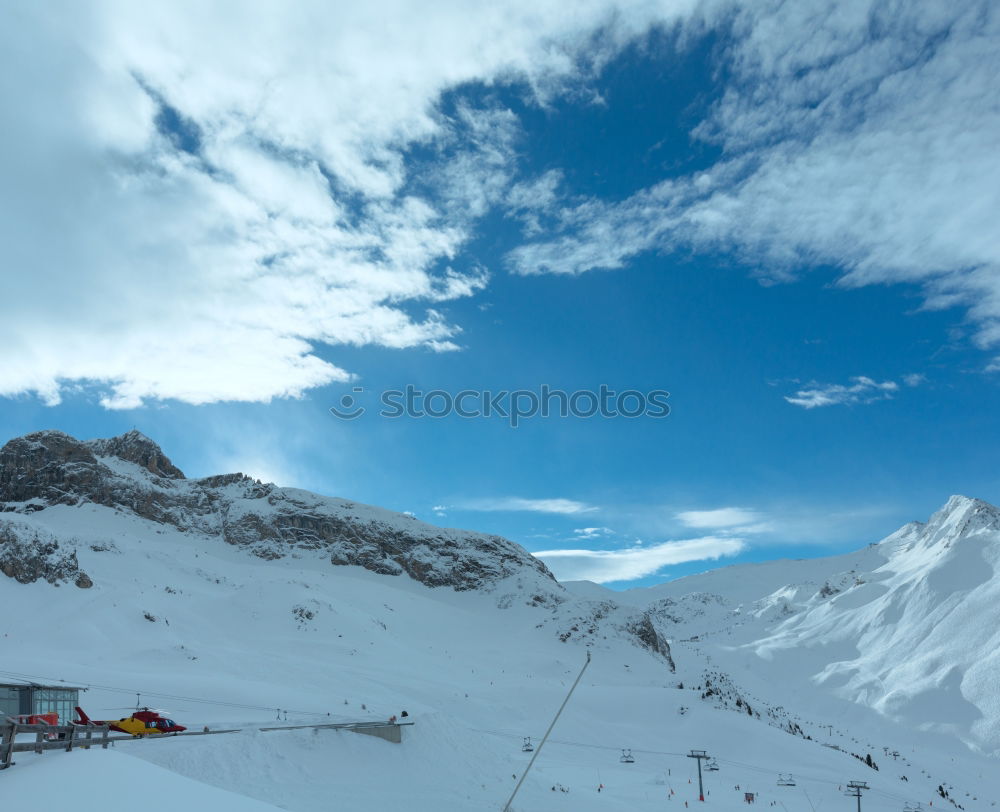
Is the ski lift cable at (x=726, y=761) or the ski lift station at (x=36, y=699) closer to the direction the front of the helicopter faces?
the ski lift cable

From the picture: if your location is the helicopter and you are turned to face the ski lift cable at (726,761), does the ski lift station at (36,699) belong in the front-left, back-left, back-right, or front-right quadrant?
back-left

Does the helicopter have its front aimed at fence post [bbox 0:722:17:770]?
no

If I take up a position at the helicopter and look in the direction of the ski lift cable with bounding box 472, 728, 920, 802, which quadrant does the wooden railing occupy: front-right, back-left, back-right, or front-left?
back-right

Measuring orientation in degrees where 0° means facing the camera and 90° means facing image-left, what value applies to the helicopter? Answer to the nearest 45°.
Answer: approximately 270°

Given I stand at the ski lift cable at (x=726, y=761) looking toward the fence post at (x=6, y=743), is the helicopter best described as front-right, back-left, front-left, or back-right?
front-right

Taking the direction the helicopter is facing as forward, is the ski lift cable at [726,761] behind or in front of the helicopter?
in front

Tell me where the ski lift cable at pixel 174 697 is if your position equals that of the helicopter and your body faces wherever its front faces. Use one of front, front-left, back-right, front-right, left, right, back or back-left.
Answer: left

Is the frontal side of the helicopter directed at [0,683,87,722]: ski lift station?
no

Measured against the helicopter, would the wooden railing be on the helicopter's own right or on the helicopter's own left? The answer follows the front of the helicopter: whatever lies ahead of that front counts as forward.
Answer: on the helicopter's own right

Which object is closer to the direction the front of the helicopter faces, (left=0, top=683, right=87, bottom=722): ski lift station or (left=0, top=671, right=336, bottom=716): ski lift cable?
the ski lift cable
